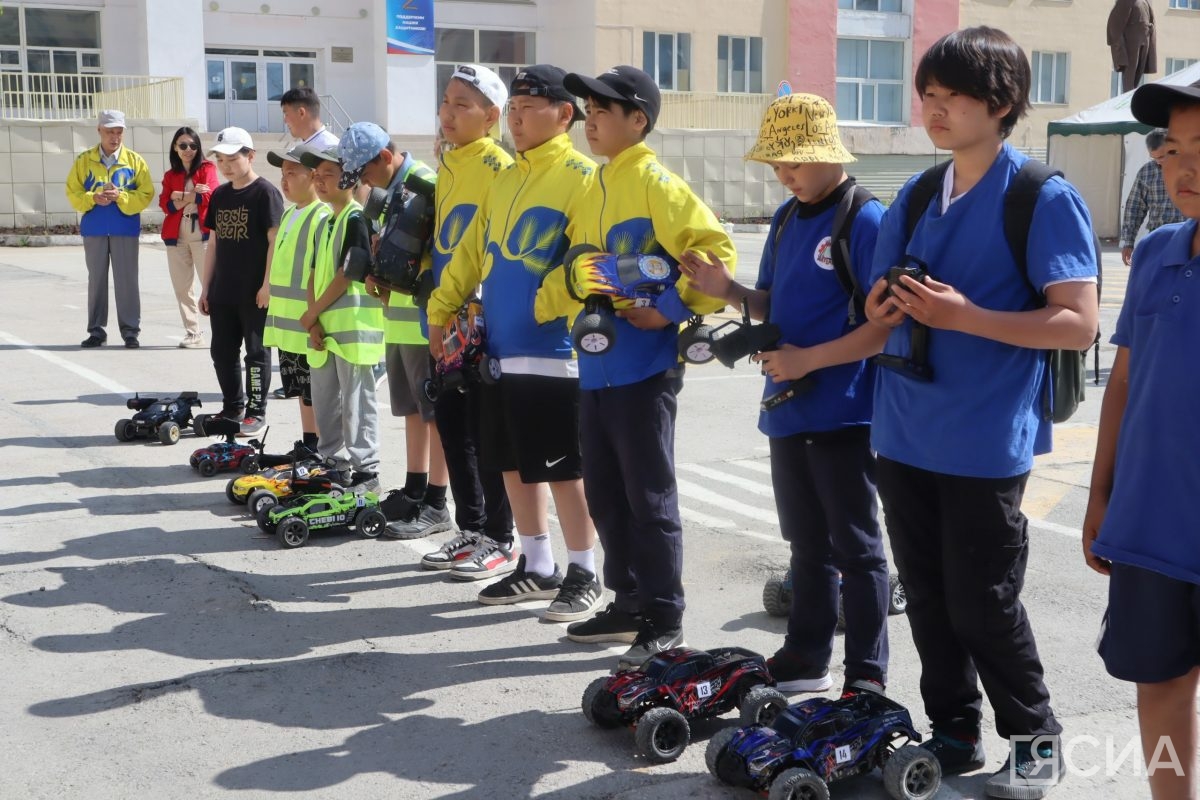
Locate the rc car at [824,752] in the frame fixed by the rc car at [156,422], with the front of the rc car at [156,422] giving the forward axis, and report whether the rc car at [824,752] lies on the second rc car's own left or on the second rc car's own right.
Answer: on the second rc car's own left

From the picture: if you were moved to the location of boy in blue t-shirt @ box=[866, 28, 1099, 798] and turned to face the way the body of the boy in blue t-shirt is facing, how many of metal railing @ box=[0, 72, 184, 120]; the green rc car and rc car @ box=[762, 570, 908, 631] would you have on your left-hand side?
0

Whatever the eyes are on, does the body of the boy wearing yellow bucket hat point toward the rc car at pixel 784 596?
no

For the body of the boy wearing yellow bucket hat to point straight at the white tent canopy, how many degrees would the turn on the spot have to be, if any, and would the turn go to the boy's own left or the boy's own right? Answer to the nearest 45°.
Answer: approximately 135° to the boy's own right

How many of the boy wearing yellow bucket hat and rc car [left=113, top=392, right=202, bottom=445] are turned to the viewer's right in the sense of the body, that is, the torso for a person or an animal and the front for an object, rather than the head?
0

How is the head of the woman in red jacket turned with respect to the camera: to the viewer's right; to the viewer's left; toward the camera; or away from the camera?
toward the camera

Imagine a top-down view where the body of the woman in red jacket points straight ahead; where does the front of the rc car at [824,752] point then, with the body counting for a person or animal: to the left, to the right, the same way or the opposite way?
to the right

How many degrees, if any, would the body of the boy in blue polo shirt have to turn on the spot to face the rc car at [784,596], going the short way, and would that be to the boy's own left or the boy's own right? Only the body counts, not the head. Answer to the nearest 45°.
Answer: approximately 90° to the boy's own right

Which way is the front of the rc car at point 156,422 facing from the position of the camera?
facing the viewer and to the left of the viewer

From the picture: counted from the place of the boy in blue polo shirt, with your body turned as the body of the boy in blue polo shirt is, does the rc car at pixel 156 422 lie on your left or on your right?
on your right

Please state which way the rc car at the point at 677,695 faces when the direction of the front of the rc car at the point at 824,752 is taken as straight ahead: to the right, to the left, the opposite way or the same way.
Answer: the same way

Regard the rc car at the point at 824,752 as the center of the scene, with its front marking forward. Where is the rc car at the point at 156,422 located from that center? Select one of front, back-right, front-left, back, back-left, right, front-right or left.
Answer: right

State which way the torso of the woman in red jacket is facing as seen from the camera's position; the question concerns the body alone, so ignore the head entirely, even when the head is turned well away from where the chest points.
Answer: toward the camera

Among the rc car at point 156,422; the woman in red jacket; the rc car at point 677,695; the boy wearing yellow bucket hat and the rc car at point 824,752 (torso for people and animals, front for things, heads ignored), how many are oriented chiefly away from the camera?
0

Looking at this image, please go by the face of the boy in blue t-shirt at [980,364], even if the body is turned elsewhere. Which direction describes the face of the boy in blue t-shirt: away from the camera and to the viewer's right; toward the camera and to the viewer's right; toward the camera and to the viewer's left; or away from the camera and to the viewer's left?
toward the camera and to the viewer's left
